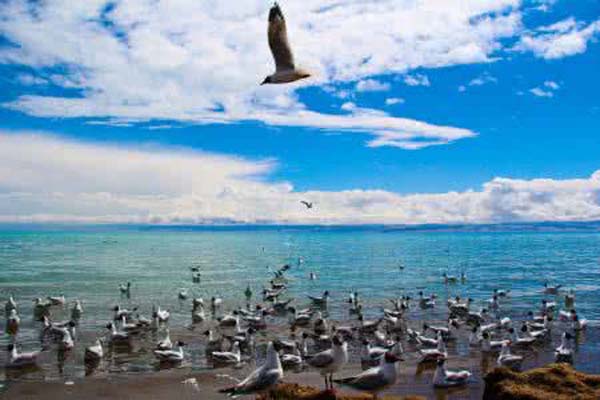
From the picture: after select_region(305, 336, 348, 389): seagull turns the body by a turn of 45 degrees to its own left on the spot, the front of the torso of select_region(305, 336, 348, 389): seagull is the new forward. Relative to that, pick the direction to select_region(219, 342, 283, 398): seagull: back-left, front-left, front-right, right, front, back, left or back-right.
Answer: back

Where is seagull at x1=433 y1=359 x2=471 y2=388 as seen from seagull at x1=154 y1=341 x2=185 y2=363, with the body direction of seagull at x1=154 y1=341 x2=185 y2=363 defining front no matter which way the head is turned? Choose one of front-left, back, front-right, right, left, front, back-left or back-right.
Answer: front-right

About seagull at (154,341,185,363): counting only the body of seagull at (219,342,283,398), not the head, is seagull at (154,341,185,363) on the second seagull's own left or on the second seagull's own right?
on the second seagull's own left

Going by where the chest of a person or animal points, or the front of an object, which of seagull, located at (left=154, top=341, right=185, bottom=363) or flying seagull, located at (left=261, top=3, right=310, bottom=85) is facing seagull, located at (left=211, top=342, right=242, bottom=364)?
seagull, located at (left=154, top=341, right=185, bottom=363)

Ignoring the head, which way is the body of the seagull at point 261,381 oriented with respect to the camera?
to the viewer's right

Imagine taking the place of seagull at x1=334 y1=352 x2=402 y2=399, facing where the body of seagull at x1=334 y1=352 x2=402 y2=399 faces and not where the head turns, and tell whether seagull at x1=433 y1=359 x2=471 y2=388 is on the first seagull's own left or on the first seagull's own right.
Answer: on the first seagull's own left

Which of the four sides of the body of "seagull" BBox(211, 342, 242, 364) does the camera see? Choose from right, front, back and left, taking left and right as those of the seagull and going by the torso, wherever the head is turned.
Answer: right
